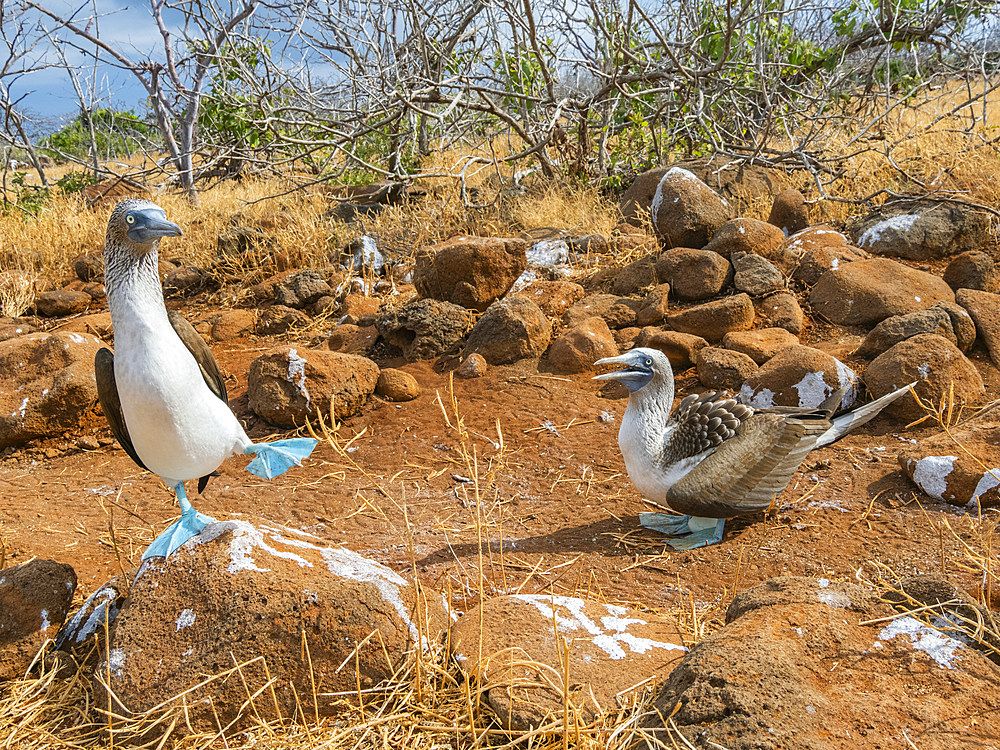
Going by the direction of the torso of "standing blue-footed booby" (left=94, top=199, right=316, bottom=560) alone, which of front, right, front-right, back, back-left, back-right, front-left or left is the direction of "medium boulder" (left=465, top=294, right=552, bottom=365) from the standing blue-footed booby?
back-left

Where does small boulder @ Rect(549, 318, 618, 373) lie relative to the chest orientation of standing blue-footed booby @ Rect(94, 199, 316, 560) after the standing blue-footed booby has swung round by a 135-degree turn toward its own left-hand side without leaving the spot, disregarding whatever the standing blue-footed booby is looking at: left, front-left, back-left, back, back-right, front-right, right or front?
front

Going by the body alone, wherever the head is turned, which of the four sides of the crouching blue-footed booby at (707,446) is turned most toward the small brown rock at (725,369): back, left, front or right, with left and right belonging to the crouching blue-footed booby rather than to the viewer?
right

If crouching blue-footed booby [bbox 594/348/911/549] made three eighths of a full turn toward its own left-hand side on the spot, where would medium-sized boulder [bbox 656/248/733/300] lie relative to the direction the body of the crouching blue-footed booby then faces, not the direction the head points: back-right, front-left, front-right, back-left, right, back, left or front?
back-left

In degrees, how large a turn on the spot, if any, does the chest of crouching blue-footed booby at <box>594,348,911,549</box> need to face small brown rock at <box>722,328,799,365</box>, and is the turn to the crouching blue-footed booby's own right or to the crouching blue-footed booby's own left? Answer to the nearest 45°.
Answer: approximately 90° to the crouching blue-footed booby's own right

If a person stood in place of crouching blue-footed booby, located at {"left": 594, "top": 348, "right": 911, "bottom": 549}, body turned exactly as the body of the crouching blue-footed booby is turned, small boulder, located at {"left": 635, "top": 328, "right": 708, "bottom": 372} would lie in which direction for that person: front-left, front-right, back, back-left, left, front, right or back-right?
right

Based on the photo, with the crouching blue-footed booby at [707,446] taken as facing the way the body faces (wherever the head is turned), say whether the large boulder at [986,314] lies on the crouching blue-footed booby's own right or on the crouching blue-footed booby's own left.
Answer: on the crouching blue-footed booby's own right

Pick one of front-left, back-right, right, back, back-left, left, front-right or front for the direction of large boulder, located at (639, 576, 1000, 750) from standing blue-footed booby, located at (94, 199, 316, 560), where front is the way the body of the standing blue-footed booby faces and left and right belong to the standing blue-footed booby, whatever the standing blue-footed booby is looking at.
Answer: front-left

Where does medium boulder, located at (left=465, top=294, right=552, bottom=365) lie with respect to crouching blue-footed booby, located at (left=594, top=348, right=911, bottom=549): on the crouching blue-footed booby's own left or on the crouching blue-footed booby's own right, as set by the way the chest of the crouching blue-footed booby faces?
on the crouching blue-footed booby's own right

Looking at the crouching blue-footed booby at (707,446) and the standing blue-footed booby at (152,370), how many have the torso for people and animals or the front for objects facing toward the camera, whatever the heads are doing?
1

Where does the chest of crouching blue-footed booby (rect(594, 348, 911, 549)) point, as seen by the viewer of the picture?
to the viewer's left

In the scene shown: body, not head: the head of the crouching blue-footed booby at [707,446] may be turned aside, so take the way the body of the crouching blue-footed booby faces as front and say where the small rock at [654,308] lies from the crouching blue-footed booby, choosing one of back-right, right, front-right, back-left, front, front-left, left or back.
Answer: right

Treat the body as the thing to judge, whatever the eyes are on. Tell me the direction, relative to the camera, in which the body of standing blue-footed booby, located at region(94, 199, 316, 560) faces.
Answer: toward the camera

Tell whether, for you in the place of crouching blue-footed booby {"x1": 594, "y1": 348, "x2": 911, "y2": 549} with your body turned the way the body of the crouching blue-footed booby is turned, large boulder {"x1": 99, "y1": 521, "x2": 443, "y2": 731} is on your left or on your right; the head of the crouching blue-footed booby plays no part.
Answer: on your left
